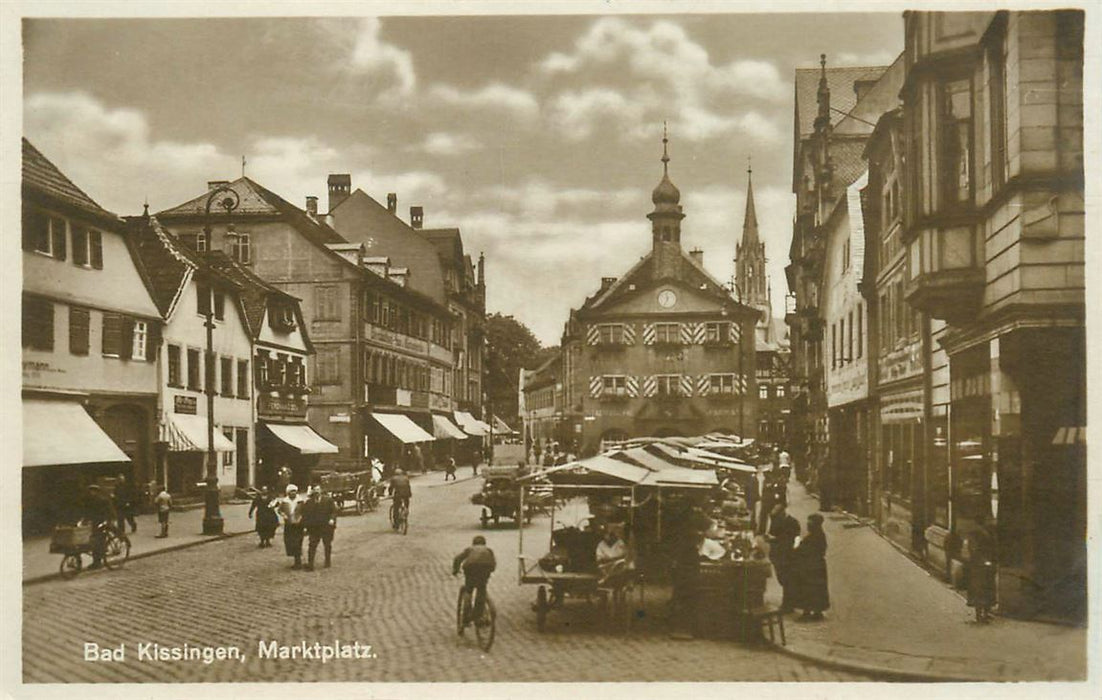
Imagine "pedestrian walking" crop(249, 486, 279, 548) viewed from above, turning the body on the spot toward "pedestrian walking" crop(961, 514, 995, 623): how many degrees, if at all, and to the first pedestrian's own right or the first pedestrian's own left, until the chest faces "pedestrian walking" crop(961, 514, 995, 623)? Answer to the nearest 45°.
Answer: approximately 45° to the first pedestrian's own left

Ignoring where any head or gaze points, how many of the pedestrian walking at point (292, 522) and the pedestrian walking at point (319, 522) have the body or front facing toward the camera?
2

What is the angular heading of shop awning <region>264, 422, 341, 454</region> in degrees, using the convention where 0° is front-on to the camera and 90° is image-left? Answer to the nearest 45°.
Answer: approximately 315°

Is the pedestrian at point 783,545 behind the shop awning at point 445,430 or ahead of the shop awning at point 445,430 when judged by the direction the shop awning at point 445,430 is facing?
ahead

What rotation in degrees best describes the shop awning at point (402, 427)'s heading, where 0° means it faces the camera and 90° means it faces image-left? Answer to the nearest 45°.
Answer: approximately 315°

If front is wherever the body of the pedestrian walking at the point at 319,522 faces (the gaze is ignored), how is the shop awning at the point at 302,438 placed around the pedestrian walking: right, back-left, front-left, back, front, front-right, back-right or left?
back

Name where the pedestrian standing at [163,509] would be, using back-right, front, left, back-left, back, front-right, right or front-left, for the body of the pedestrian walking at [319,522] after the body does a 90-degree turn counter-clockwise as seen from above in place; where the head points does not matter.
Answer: back

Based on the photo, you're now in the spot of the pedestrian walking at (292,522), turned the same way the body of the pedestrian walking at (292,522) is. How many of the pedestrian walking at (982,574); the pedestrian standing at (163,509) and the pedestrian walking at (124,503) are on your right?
2

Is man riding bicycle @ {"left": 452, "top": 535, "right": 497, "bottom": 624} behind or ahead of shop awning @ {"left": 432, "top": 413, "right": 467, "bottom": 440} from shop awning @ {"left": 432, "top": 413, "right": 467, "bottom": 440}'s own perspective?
ahead
